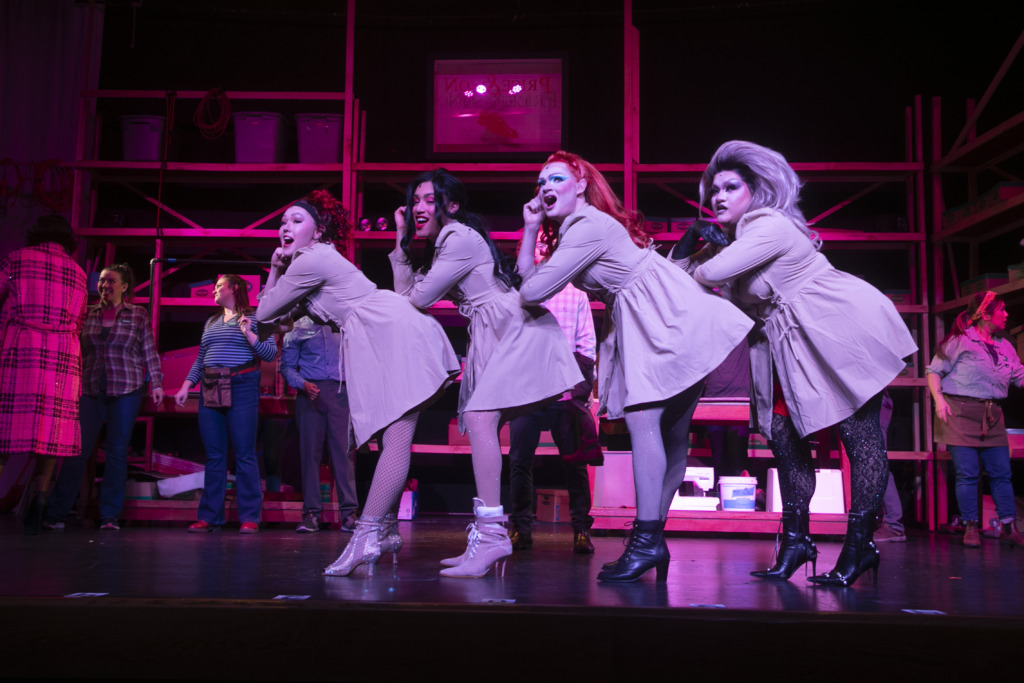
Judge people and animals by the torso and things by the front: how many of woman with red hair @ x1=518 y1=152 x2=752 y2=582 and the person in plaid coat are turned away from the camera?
1

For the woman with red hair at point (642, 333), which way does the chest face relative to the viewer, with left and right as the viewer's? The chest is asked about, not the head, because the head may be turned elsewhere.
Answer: facing to the left of the viewer

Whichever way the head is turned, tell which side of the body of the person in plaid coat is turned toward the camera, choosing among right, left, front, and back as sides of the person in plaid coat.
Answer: back

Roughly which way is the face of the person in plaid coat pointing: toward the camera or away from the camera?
away from the camera

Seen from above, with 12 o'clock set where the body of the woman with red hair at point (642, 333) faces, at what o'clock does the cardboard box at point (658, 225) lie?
The cardboard box is roughly at 3 o'clock from the woman with red hair.

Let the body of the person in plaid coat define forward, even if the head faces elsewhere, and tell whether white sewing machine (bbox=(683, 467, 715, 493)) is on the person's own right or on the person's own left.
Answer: on the person's own right

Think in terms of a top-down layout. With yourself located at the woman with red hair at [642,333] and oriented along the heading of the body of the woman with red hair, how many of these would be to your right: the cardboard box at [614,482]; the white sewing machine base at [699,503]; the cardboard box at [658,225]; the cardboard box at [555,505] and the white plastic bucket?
5

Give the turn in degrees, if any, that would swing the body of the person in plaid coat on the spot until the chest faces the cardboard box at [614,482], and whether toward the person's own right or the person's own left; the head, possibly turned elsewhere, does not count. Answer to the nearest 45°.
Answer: approximately 90° to the person's own right

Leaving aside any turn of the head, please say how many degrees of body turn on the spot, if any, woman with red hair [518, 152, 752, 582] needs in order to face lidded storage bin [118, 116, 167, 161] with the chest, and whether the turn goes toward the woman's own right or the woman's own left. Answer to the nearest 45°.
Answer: approximately 45° to the woman's own right

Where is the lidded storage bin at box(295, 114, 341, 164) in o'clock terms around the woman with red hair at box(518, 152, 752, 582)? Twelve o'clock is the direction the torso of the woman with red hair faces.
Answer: The lidded storage bin is roughly at 2 o'clock from the woman with red hair.

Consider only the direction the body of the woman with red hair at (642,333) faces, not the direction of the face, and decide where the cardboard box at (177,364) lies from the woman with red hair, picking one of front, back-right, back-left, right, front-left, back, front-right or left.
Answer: front-right
